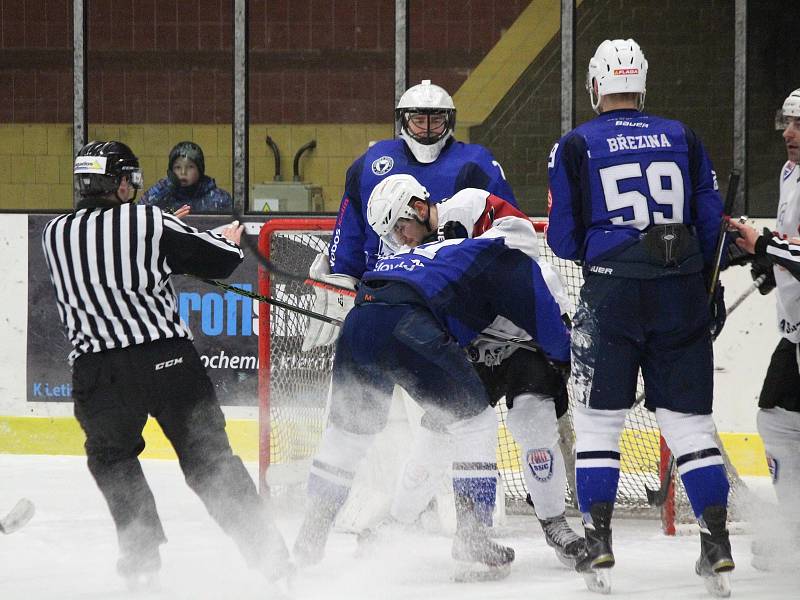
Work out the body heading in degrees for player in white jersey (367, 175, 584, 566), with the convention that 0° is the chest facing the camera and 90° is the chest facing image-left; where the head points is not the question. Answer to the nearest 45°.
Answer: approximately 45°

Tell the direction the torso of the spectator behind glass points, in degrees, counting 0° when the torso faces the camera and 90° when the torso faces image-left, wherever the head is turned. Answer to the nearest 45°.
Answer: approximately 0°

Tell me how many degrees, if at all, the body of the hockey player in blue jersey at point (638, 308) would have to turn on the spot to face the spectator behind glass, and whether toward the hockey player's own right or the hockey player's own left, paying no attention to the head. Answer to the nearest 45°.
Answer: approximately 45° to the hockey player's own left

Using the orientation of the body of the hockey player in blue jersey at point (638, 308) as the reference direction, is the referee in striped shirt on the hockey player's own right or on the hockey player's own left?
on the hockey player's own left

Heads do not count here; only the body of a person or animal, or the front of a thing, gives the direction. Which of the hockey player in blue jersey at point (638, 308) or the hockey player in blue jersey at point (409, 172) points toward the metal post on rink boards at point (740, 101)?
the hockey player in blue jersey at point (638, 308)

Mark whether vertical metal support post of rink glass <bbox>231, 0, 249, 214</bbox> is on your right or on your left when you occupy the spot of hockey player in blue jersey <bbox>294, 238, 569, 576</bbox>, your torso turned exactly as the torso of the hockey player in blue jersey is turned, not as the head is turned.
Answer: on your left

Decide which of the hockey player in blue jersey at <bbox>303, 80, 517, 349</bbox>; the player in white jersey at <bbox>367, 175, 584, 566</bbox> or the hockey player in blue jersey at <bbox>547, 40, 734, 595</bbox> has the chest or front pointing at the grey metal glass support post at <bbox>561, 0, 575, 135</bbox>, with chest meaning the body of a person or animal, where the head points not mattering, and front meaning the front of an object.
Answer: the hockey player in blue jersey at <bbox>547, 40, 734, 595</bbox>

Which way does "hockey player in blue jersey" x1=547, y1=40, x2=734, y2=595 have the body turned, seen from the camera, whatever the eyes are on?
away from the camera

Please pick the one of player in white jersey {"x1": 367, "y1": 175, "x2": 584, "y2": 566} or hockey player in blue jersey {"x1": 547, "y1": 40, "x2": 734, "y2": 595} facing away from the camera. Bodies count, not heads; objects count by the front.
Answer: the hockey player in blue jersey

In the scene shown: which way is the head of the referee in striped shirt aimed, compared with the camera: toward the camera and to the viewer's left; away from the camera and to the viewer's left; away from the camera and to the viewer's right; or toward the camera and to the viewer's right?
away from the camera and to the viewer's right

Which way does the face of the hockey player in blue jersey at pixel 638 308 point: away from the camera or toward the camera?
away from the camera

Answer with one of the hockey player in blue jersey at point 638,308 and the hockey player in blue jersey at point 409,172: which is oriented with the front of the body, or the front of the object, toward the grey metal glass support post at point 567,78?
the hockey player in blue jersey at point 638,308
